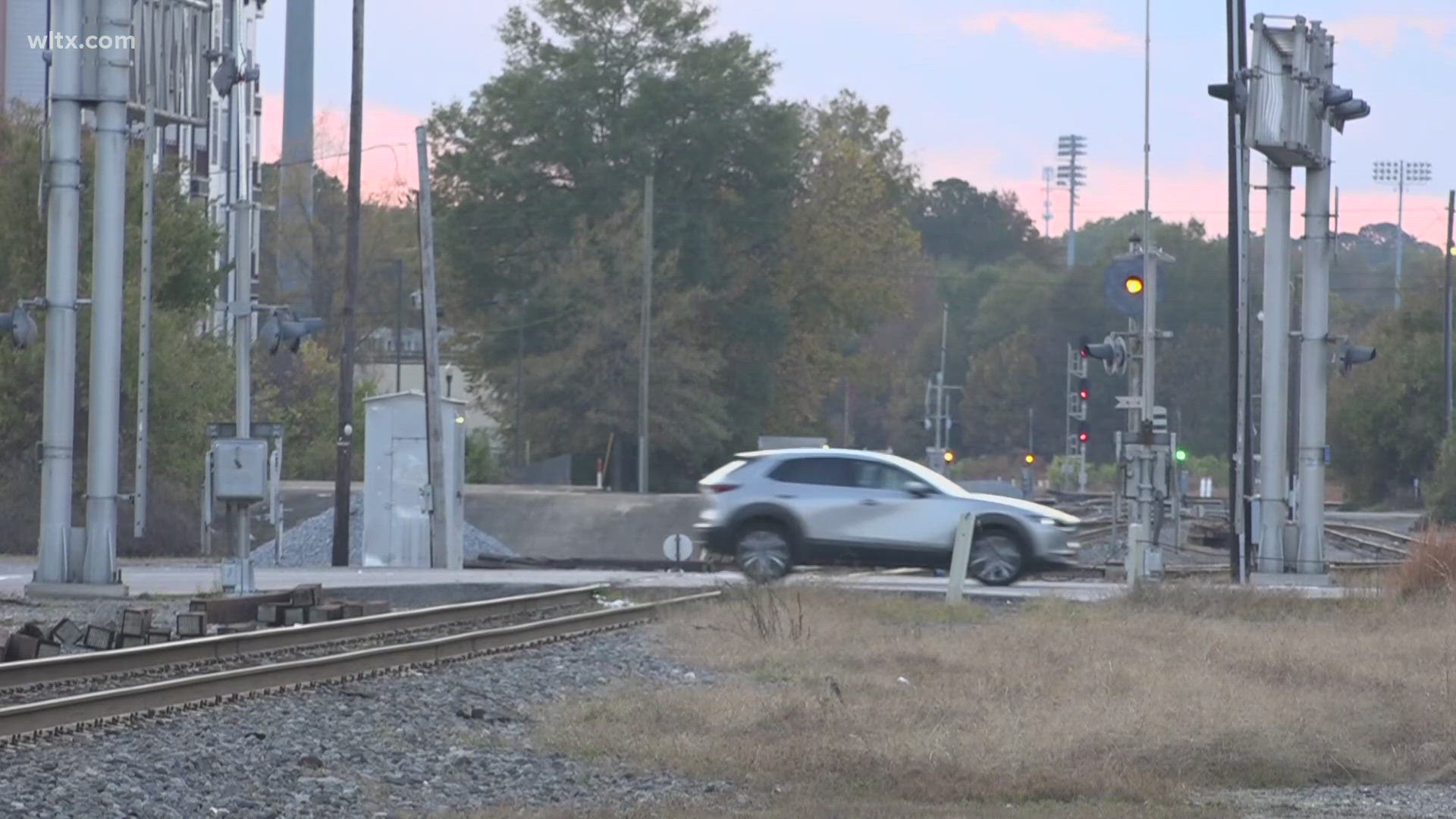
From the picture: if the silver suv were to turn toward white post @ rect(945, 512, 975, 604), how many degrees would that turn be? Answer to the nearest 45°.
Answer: approximately 45° to its right

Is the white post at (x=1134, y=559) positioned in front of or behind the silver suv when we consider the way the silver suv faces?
in front

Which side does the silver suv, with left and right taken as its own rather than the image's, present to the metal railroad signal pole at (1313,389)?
front

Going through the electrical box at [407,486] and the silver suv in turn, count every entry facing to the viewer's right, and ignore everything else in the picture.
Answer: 1

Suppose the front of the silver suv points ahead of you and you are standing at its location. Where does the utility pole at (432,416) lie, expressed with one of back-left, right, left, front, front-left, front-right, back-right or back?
back-left

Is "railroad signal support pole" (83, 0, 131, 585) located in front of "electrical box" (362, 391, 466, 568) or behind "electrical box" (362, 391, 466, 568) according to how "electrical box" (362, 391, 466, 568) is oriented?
in front

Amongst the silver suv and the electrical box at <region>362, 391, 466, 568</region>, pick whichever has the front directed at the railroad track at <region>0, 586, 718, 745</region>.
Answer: the electrical box

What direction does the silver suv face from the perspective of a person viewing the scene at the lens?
facing to the right of the viewer

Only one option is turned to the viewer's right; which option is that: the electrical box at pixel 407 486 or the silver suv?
the silver suv

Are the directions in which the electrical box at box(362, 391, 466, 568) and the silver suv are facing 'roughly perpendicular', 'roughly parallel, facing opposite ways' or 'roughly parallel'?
roughly perpendicular
